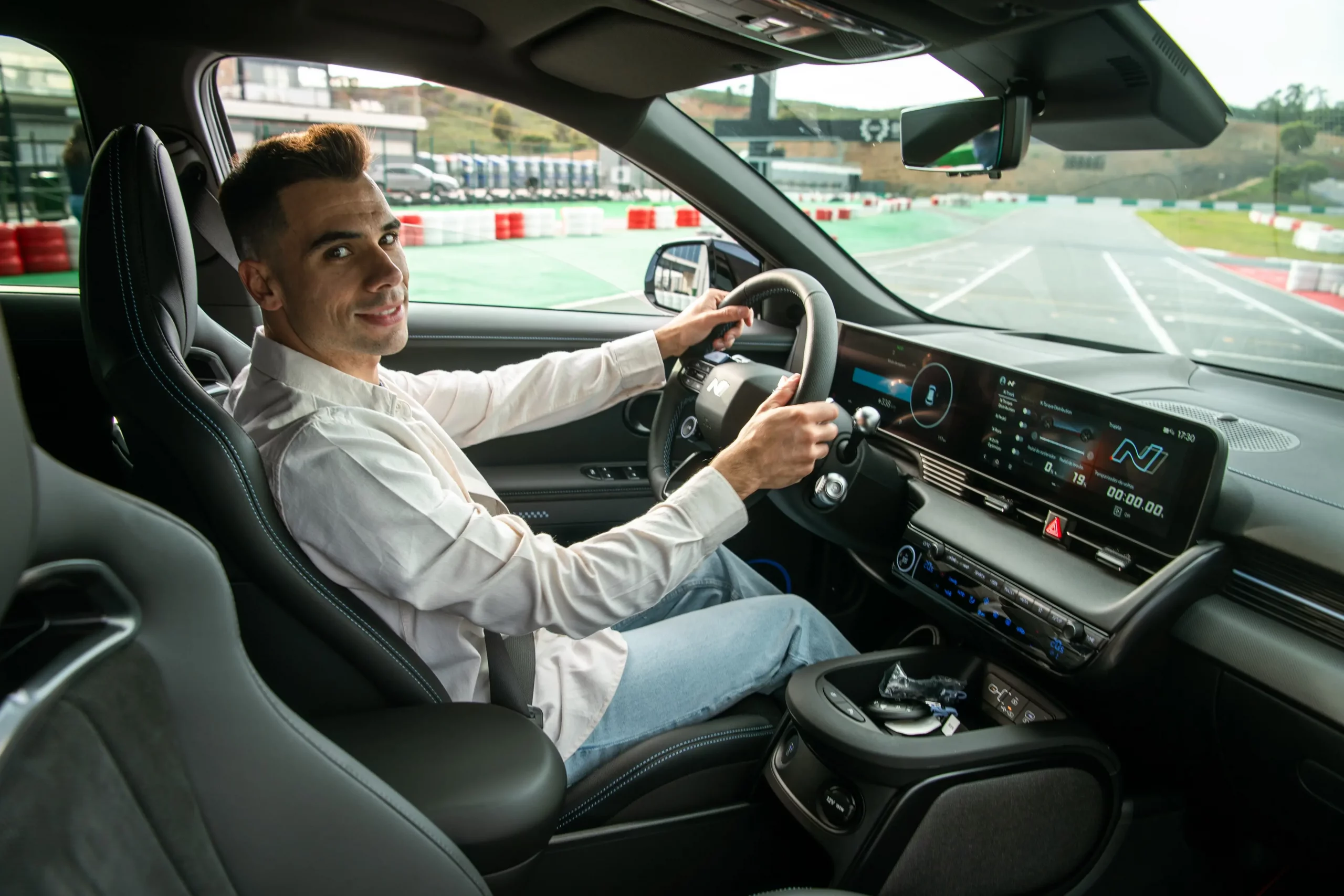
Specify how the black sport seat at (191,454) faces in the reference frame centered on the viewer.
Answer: facing to the right of the viewer

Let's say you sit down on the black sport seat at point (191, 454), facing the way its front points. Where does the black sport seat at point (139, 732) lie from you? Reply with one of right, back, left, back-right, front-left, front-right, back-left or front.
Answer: right

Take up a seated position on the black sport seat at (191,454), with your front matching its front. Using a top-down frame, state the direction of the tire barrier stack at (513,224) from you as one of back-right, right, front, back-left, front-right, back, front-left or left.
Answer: left

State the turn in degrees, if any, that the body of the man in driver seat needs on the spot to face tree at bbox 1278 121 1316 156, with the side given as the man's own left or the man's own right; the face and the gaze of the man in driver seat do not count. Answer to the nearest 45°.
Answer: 0° — they already face it

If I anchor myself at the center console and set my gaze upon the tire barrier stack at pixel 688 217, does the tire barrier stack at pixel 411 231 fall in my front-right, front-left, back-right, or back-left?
front-left

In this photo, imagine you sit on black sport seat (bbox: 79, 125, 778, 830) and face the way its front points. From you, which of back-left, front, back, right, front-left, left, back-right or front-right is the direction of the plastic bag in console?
front

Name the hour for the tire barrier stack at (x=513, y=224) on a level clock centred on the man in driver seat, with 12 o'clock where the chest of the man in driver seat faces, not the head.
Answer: The tire barrier stack is roughly at 9 o'clock from the man in driver seat.

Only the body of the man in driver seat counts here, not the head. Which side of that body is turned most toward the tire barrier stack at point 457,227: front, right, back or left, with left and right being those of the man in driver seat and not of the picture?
left

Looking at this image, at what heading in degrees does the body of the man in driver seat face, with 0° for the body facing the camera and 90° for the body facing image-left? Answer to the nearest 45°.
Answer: approximately 270°

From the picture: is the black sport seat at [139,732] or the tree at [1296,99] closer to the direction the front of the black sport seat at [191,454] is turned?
the tree

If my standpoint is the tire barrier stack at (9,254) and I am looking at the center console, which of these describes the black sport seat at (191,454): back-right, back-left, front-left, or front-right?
front-right

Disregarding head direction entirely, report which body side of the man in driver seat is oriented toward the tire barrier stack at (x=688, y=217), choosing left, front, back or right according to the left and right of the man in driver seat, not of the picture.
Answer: left

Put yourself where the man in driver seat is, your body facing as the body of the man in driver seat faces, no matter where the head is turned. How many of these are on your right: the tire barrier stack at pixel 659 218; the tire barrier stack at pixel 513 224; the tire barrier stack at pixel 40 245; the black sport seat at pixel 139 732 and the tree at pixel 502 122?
1

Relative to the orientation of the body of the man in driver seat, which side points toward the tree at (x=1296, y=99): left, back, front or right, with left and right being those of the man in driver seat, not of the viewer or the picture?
front
